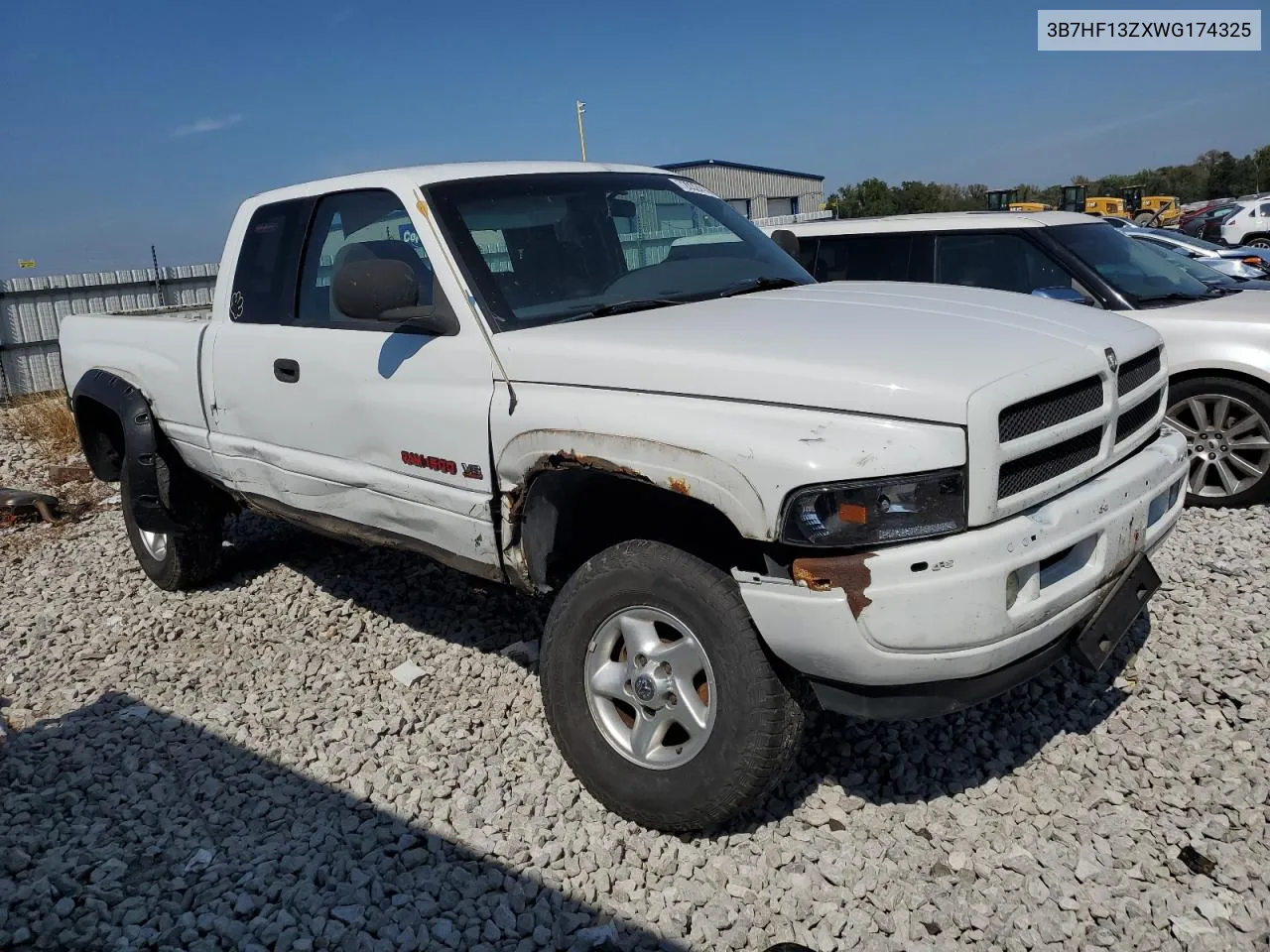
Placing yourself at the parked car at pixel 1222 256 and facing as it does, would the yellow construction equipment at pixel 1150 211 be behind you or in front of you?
behind

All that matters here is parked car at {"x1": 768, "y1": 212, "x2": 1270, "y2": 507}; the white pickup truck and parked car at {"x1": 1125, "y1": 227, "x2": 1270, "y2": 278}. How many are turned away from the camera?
0

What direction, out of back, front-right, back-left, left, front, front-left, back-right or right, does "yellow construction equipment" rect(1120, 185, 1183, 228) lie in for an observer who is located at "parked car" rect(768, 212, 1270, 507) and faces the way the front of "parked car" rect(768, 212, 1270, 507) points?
back-left

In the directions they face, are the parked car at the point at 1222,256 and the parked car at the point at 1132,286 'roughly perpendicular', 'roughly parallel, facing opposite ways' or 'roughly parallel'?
roughly parallel

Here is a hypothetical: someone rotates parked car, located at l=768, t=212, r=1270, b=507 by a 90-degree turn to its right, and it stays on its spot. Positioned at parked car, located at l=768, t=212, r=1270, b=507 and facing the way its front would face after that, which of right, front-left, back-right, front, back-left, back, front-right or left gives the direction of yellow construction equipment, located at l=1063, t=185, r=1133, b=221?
back-right

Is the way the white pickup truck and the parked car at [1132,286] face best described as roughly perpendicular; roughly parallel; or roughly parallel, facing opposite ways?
roughly parallel

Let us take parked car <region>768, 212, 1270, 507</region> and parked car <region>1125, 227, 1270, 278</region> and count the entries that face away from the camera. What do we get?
0

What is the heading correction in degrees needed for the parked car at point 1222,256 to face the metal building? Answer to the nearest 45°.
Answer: approximately 180°

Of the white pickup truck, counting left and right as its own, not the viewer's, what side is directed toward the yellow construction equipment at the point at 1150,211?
left

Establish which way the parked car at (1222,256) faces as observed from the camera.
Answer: facing the viewer and to the right of the viewer

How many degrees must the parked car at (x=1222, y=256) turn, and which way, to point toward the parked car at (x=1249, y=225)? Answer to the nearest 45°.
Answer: approximately 135° to its left
